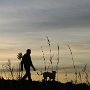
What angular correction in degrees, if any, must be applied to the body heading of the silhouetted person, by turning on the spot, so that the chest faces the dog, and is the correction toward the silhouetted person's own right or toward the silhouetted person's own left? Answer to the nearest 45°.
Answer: approximately 45° to the silhouetted person's own left

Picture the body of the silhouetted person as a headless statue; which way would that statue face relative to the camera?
to the viewer's right
